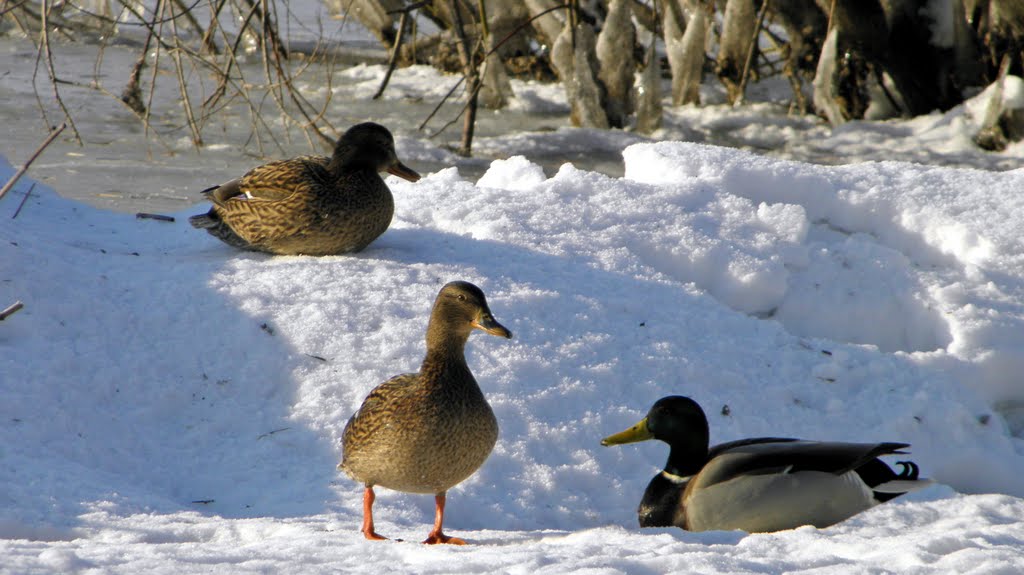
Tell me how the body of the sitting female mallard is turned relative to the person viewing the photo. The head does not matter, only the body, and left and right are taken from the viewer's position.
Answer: facing to the right of the viewer

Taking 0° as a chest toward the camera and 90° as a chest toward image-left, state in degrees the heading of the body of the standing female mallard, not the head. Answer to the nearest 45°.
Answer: approximately 315°

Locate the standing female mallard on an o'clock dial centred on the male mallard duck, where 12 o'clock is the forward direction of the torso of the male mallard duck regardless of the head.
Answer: The standing female mallard is roughly at 11 o'clock from the male mallard duck.

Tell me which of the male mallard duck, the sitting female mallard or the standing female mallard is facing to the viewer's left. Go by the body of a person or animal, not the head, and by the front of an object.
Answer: the male mallard duck

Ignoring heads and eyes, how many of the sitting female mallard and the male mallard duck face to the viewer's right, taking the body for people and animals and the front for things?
1

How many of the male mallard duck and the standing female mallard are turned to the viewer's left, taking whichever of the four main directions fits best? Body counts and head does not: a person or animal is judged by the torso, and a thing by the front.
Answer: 1

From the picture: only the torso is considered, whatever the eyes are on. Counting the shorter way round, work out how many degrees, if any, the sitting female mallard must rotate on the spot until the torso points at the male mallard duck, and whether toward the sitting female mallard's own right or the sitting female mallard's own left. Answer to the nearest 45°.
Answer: approximately 45° to the sitting female mallard's own right

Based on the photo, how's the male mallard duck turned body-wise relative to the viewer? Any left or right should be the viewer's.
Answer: facing to the left of the viewer

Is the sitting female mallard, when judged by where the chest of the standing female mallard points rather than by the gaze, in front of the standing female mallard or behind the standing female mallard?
behind
